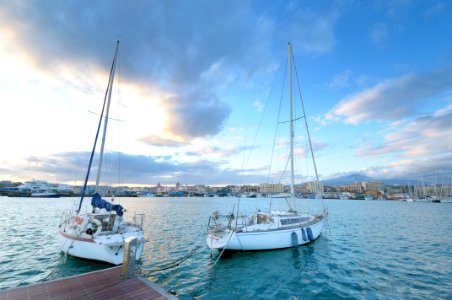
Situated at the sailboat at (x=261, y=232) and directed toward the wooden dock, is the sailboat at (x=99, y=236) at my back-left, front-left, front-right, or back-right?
front-right

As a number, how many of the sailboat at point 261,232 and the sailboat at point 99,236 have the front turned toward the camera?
0

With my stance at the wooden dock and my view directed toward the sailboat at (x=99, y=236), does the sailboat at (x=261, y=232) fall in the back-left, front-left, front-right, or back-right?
front-right

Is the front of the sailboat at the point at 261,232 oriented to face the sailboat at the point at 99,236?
no

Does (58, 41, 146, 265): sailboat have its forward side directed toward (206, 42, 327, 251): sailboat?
no

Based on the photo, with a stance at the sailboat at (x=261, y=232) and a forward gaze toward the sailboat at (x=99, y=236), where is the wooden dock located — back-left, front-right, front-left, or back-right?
front-left

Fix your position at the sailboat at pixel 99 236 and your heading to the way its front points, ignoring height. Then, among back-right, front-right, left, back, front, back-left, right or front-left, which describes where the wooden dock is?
back-left

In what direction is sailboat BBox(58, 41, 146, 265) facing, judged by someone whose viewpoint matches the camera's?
facing away from the viewer and to the left of the viewer

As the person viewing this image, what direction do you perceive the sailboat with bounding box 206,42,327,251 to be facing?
facing away from the viewer and to the right of the viewer

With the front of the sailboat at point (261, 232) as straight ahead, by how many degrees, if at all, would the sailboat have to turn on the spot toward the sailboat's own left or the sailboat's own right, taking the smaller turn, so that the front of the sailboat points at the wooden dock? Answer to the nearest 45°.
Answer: approximately 180°
